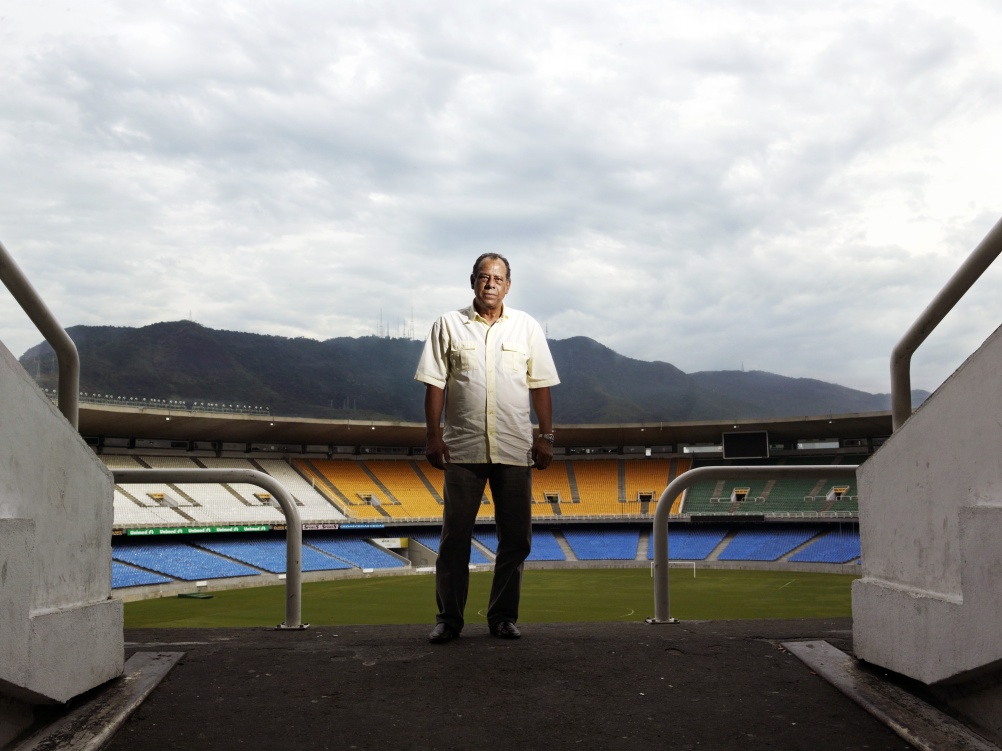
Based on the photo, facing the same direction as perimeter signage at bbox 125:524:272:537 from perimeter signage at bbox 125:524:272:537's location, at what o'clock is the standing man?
The standing man is roughly at 12 o'clock from the perimeter signage.

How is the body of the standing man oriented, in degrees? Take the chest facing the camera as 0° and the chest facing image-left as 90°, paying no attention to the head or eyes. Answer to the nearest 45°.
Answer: approximately 0°

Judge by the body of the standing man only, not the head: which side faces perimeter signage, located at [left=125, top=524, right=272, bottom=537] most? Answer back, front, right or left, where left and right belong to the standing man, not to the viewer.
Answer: back

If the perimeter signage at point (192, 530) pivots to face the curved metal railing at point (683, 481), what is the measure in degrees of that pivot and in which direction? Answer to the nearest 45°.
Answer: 0° — it already faces it

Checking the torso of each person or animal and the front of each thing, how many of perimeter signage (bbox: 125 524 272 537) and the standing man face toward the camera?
2

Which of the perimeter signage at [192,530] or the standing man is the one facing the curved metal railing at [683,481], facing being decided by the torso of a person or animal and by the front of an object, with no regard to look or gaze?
the perimeter signage

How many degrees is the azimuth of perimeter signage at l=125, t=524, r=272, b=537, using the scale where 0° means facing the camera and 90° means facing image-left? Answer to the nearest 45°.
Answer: approximately 0°
